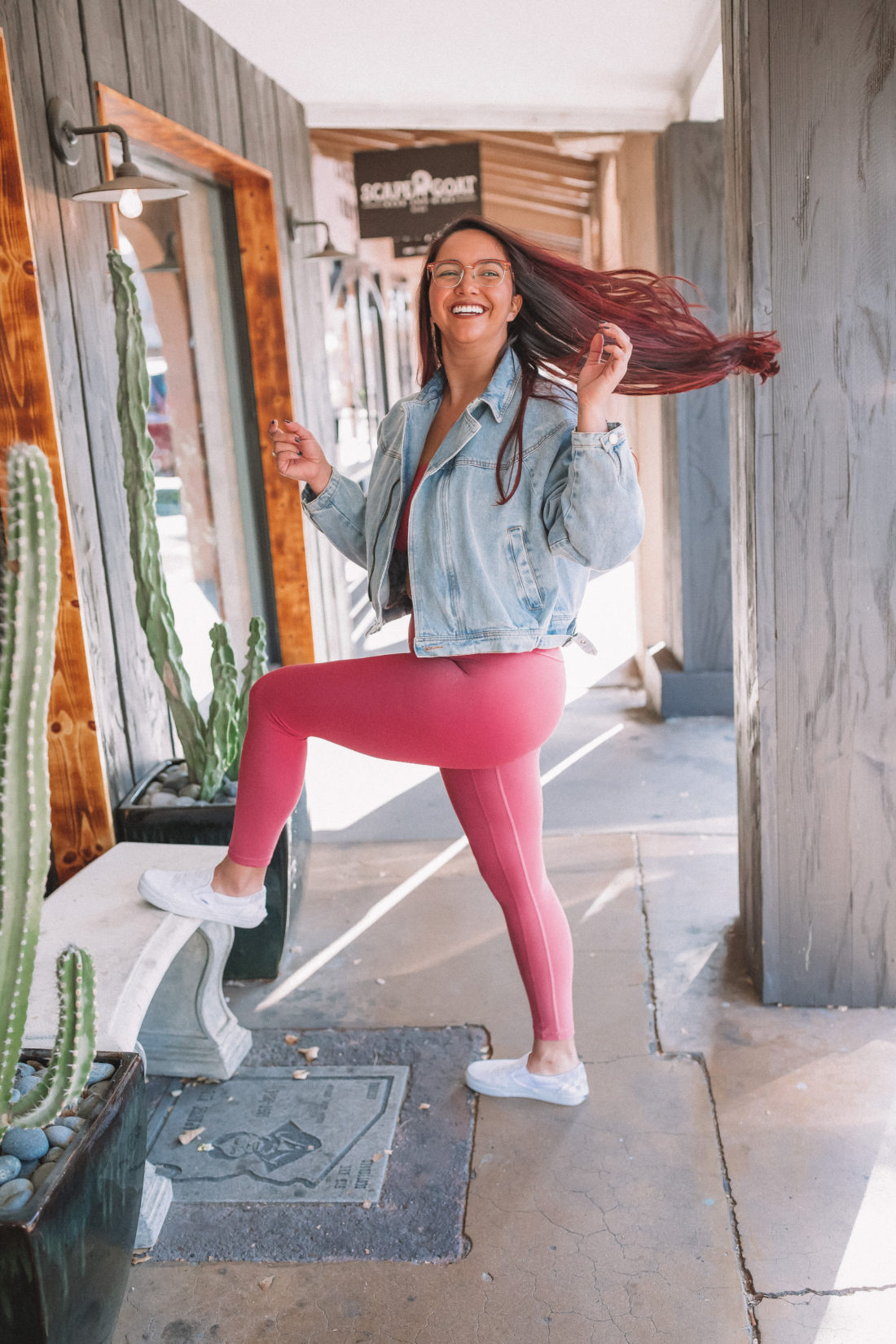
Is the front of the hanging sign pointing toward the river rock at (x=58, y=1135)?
yes

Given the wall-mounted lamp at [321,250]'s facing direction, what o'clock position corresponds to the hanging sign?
The hanging sign is roughly at 10 o'clock from the wall-mounted lamp.

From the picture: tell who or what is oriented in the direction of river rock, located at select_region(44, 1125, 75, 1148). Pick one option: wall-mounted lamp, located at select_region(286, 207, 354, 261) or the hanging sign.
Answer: the hanging sign

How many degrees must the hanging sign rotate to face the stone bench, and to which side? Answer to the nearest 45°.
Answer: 0° — it already faces it

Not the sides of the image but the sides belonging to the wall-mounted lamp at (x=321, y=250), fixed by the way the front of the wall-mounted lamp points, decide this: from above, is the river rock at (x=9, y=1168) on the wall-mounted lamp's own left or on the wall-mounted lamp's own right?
on the wall-mounted lamp's own right

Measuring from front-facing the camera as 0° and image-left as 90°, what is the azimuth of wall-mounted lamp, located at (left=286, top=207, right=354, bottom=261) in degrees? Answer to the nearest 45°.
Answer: approximately 270°

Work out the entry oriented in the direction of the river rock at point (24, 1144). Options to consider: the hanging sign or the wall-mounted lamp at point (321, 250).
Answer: the hanging sign

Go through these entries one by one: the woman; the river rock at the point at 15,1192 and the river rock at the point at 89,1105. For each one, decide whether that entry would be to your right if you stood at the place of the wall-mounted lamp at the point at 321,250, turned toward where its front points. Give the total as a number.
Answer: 3

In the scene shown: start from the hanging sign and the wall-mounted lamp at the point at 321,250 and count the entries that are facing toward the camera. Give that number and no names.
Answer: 1

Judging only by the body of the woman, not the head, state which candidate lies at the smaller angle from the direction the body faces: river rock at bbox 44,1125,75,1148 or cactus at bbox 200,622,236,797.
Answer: the river rock

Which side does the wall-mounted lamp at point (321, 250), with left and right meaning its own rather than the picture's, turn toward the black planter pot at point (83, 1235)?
right

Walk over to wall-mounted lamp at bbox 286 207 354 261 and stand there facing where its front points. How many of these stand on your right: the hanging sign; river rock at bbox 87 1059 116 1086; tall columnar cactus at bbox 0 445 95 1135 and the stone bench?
3

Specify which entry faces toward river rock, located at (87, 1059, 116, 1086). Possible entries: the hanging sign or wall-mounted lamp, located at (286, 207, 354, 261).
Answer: the hanging sign

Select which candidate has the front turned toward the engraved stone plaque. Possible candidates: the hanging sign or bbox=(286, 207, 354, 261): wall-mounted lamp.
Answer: the hanging sign
